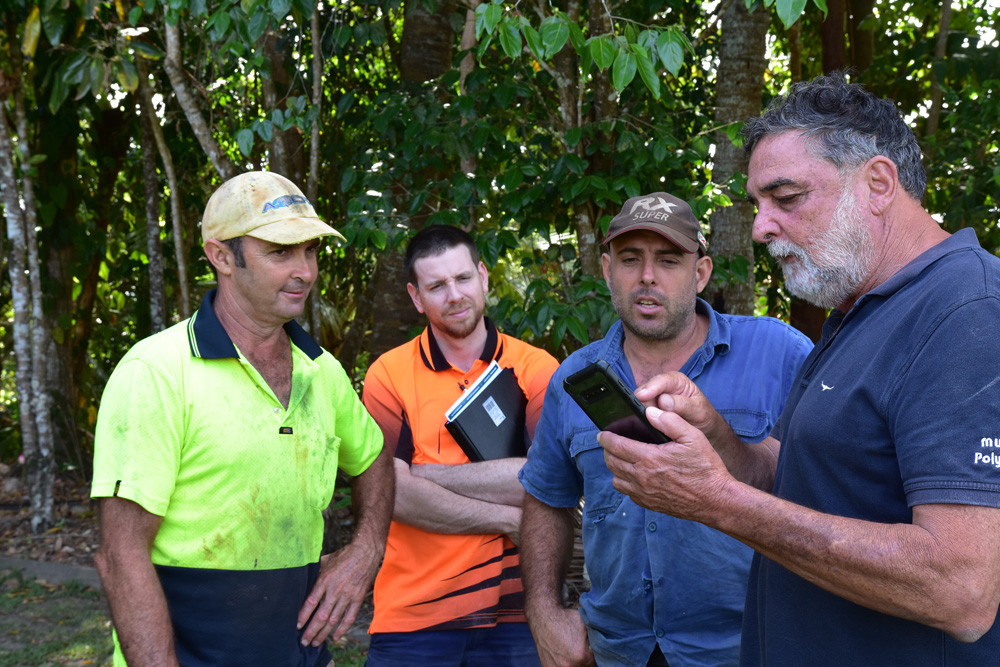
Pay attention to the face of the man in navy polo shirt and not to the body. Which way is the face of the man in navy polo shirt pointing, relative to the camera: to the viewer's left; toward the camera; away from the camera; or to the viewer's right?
to the viewer's left

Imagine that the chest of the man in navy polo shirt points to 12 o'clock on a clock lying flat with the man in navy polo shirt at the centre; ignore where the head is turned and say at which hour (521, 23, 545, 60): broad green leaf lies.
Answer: The broad green leaf is roughly at 2 o'clock from the man in navy polo shirt.

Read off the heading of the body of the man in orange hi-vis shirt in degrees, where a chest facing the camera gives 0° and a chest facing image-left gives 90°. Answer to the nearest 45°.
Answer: approximately 0°

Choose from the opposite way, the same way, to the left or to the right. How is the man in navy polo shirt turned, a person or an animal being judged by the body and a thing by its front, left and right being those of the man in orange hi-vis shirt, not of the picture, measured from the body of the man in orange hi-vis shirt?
to the right

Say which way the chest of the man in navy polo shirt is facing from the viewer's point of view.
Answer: to the viewer's left

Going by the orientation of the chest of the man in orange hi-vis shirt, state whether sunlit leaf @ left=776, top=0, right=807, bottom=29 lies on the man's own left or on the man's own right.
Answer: on the man's own left

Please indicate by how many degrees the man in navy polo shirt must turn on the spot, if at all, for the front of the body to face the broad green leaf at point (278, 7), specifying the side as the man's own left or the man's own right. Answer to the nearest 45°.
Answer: approximately 45° to the man's own right

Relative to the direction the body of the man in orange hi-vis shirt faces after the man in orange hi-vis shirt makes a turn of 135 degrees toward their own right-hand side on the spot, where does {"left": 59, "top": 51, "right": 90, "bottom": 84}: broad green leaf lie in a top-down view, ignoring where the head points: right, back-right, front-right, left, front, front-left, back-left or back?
front

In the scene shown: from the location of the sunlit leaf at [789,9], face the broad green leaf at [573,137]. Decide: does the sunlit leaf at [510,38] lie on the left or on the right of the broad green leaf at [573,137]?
left

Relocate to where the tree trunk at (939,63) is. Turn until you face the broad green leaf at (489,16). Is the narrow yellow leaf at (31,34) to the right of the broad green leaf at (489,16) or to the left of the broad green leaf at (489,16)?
right

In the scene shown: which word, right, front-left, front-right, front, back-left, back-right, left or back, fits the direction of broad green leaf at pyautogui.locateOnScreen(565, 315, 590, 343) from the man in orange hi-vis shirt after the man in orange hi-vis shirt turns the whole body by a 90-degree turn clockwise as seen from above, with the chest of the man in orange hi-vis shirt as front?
back-right

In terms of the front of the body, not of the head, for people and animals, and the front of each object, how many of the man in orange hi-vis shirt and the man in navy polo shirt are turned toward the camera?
1
